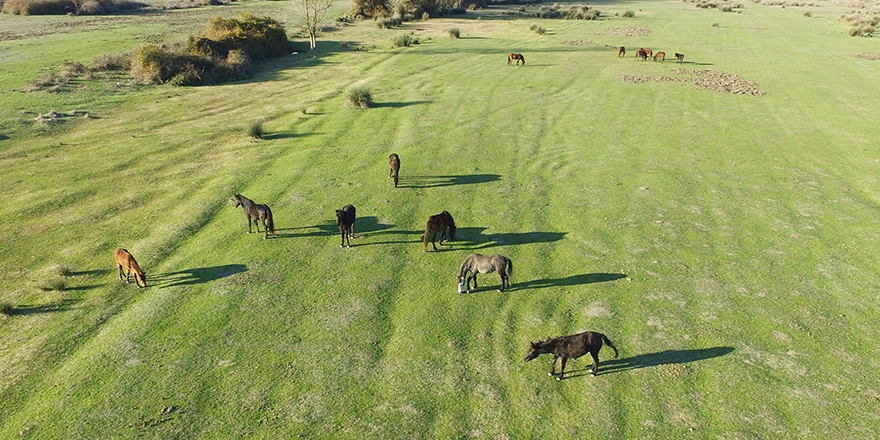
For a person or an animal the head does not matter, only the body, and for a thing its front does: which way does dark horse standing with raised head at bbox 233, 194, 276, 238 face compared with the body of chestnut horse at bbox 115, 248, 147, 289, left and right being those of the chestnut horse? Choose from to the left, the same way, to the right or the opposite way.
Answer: the opposite way

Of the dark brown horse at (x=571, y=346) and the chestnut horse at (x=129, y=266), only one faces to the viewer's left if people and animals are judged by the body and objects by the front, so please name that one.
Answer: the dark brown horse

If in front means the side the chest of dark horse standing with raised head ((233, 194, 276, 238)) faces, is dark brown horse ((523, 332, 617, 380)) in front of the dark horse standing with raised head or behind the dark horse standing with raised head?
behind

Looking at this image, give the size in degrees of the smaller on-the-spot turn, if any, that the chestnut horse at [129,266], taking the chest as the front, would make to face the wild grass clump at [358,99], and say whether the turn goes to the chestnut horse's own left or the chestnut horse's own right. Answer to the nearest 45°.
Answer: approximately 90° to the chestnut horse's own left

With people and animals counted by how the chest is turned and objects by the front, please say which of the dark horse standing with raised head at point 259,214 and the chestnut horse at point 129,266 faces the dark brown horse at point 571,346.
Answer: the chestnut horse

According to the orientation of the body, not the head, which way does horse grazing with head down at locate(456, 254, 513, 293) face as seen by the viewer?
to the viewer's left

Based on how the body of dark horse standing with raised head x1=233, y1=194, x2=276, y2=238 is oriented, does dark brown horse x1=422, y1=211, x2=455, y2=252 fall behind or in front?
behind

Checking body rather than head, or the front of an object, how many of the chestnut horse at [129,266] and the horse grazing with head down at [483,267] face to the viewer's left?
1

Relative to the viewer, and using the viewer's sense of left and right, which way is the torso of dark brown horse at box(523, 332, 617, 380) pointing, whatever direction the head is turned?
facing to the left of the viewer

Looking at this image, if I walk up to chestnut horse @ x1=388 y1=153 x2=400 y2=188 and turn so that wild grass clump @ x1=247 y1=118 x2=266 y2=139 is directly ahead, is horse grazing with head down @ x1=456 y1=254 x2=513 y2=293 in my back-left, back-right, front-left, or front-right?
back-left

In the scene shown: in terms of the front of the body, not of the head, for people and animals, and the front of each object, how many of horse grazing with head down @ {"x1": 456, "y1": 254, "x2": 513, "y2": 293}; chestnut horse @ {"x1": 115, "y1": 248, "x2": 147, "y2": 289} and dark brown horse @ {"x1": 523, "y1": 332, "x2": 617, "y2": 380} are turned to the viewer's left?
2

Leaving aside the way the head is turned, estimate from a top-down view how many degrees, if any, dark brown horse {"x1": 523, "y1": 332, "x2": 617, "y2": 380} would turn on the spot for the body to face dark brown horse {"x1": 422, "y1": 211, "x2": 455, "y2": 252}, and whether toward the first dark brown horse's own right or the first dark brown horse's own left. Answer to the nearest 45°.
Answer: approximately 45° to the first dark brown horse's own right

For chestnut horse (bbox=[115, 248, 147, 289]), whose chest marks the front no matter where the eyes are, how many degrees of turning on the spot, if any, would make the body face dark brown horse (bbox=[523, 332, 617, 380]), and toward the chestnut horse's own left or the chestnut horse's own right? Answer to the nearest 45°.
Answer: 0° — it already faces it

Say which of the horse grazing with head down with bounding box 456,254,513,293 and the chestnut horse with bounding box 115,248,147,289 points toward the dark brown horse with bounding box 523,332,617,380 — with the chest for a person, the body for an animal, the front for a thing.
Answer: the chestnut horse

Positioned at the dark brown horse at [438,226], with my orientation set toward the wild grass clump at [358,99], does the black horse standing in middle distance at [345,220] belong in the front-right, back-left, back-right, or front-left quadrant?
front-left

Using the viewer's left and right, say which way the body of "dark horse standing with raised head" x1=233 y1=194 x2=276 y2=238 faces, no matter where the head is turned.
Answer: facing away from the viewer and to the left of the viewer

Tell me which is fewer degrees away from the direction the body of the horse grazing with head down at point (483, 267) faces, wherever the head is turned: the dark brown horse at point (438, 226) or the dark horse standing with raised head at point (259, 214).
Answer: the dark horse standing with raised head

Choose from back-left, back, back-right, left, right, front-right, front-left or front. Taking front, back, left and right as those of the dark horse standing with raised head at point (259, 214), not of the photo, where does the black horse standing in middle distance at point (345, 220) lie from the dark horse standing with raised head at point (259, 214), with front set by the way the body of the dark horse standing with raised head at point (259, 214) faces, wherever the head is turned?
back

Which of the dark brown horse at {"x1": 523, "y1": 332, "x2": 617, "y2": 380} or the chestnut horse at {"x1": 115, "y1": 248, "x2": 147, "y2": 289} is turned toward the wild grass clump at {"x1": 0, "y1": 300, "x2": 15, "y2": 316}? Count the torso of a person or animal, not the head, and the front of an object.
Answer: the dark brown horse
